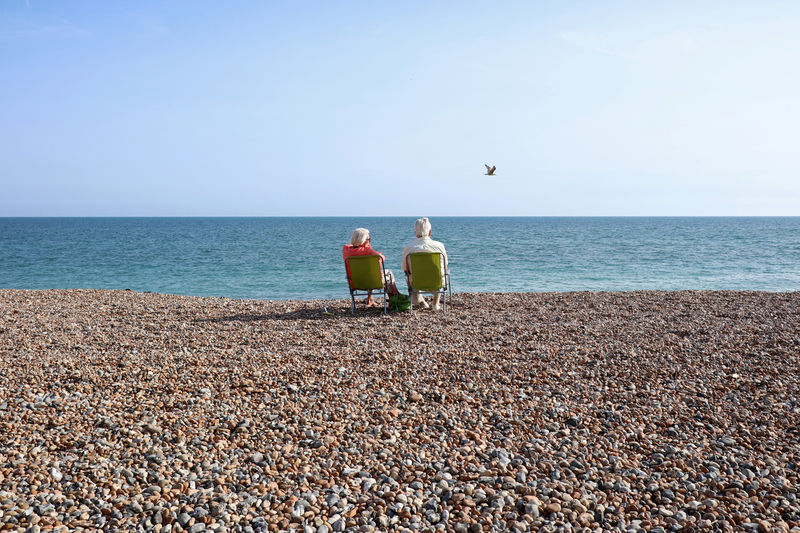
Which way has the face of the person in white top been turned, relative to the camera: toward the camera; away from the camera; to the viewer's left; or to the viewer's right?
away from the camera

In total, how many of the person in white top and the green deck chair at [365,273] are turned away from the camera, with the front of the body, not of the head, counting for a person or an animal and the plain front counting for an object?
2

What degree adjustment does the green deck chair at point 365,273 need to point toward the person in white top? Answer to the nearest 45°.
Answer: approximately 90° to its right

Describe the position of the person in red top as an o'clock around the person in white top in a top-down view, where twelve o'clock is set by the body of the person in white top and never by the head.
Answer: The person in red top is roughly at 9 o'clock from the person in white top.

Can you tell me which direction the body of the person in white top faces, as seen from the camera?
away from the camera

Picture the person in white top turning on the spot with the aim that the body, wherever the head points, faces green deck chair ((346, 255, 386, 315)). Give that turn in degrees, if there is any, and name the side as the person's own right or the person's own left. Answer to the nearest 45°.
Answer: approximately 90° to the person's own left

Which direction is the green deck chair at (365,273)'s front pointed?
away from the camera
